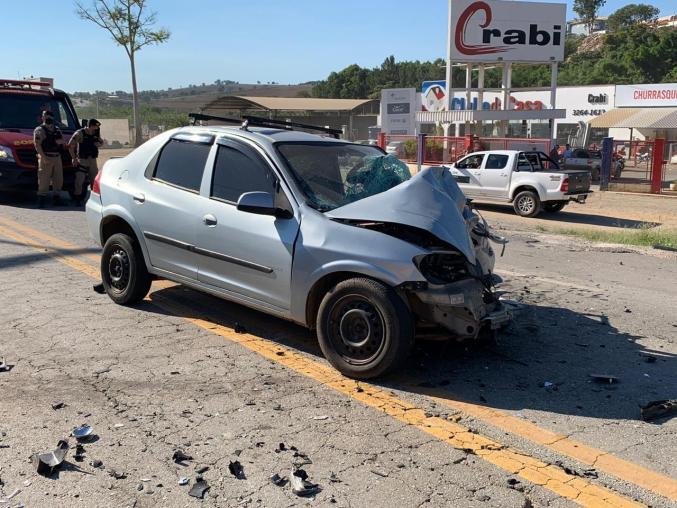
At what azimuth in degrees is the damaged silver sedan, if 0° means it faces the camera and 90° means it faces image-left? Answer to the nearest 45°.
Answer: approximately 315°

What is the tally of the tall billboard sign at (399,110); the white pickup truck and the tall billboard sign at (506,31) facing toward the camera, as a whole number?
2

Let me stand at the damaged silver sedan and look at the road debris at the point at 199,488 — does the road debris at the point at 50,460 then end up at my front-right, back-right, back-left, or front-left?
front-right

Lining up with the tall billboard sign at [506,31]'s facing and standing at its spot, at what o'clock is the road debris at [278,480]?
The road debris is roughly at 12 o'clock from the tall billboard sign.

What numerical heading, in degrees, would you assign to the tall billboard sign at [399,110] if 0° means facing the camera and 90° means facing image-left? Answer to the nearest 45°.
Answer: approximately 0°

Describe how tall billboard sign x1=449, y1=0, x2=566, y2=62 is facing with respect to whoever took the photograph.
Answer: facing the viewer

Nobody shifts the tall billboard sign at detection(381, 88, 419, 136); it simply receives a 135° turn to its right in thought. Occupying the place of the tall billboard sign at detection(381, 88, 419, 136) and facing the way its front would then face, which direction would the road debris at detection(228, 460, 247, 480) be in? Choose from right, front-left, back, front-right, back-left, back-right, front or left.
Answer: back-left

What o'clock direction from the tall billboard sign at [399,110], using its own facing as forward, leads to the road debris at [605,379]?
The road debris is roughly at 12 o'clock from the tall billboard sign.

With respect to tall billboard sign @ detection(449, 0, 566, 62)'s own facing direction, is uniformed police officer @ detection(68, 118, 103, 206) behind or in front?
in front

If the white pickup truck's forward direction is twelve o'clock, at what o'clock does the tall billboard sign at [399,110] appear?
The tall billboard sign is roughly at 1 o'clock from the white pickup truck.

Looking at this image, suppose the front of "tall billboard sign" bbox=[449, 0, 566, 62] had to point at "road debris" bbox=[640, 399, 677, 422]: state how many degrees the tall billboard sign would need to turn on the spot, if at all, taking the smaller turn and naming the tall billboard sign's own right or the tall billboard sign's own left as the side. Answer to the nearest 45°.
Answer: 0° — it already faces it

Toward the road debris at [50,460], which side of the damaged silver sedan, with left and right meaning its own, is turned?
right

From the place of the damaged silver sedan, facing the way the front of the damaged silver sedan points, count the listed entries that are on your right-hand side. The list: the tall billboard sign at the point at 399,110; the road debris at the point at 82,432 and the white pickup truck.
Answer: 1

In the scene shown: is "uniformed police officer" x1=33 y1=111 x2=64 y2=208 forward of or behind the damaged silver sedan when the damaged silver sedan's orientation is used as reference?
behind

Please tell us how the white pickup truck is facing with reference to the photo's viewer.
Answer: facing away from the viewer and to the left of the viewer

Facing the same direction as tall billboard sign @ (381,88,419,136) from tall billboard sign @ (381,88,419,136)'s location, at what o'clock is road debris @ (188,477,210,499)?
The road debris is roughly at 12 o'clock from the tall billboard sign.

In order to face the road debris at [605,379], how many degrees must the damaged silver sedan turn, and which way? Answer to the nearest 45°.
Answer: approximately 45° to its left

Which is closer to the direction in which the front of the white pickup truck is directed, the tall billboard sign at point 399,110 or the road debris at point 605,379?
the tall billboard sign

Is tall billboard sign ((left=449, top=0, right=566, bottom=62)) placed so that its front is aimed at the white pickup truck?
yes
